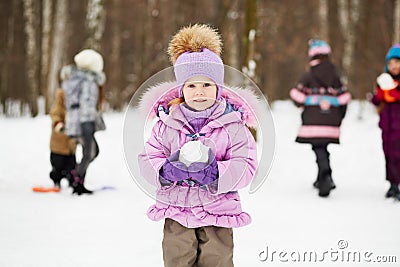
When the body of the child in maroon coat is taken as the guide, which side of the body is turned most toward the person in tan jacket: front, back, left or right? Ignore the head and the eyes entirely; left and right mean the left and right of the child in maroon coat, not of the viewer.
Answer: right

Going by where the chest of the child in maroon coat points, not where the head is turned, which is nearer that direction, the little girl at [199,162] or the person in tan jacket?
the little girl

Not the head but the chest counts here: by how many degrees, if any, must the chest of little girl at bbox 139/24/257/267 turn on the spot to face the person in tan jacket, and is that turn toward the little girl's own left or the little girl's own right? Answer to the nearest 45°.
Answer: approximately 135° to the little girl's own right

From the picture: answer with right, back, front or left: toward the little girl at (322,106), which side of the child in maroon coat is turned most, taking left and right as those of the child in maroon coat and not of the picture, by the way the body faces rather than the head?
right

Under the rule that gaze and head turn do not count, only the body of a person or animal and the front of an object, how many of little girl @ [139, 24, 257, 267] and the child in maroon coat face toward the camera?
2

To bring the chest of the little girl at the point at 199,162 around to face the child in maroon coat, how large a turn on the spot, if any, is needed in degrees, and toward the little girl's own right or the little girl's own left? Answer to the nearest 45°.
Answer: approximately 135° to the little girl's own left
